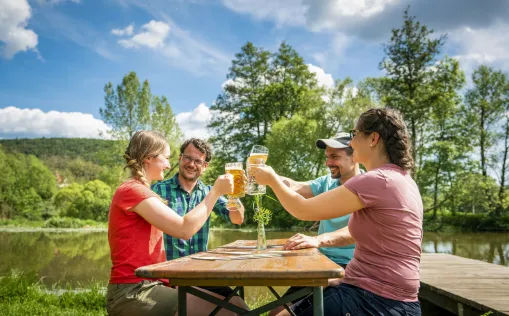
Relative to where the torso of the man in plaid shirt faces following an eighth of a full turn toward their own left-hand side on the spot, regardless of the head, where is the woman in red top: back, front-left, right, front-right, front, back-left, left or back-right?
right

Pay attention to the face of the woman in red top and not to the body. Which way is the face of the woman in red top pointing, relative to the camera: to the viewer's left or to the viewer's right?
to the viewer's right

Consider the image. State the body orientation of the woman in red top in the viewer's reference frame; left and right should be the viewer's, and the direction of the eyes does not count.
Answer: facing to the right of the viewer

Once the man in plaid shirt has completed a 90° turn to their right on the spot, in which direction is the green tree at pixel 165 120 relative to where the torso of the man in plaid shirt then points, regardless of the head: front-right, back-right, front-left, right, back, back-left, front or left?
back-right

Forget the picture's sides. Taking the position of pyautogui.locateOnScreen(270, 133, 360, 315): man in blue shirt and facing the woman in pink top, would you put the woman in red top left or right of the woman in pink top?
right

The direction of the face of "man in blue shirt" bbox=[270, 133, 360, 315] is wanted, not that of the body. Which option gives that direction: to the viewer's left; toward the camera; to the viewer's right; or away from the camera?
to the viewer's left

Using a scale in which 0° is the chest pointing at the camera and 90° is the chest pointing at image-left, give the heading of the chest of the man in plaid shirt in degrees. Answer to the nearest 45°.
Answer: approximately 315°

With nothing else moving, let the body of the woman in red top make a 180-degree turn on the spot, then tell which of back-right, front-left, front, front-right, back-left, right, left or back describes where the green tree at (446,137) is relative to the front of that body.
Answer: back-right

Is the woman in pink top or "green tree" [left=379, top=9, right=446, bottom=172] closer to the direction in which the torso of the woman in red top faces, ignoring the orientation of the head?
the woman in pink top

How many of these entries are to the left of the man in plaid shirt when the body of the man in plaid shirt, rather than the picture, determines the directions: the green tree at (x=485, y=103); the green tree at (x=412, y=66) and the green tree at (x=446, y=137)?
3

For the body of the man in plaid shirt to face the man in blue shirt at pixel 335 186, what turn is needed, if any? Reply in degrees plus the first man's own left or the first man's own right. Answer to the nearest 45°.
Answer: approximately 45° to the first man's own left
